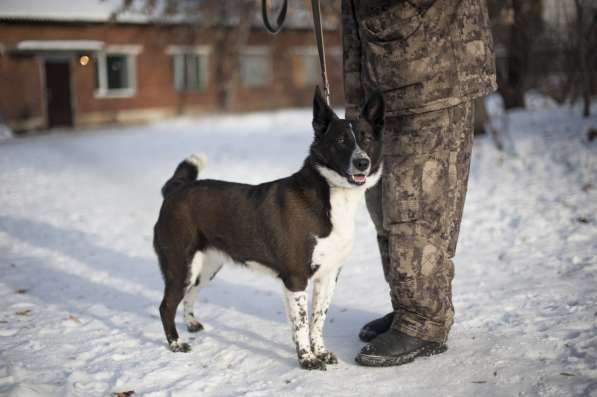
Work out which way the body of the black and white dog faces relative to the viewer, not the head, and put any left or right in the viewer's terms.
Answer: facing the viewer and to the right of the viewer

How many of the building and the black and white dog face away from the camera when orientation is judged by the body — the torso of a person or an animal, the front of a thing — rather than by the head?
0

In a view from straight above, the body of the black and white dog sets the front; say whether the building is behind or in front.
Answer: behind

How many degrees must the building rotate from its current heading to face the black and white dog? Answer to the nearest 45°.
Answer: approximately 45° to its right
